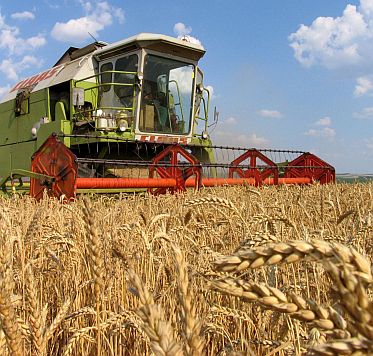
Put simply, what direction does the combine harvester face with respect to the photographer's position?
facing the viewer and to the right of the viewer
